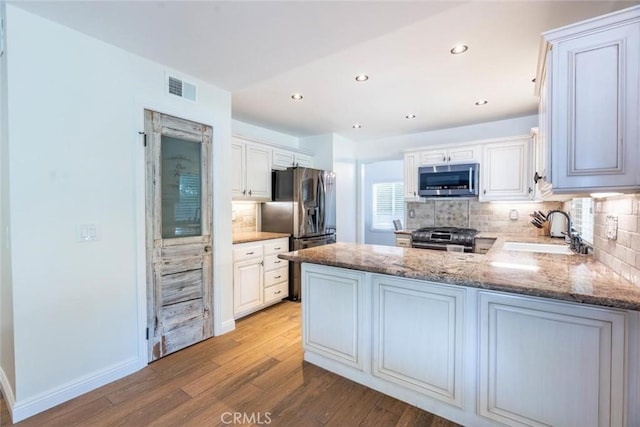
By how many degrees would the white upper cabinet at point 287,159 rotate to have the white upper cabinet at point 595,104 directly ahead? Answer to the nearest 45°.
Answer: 0° — it already faces it

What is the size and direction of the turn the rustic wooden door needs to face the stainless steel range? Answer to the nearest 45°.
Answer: approximately 45° to its left

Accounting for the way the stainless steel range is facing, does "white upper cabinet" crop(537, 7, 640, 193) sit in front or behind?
in front

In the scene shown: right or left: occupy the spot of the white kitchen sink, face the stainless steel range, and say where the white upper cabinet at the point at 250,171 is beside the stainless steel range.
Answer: left

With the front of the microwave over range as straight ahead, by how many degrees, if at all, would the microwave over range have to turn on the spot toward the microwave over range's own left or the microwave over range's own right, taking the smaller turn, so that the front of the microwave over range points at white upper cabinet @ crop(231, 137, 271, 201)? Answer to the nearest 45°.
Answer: approximately 45° to the microwave over range's own right

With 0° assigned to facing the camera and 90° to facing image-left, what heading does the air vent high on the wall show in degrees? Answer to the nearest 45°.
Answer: approximately 315°

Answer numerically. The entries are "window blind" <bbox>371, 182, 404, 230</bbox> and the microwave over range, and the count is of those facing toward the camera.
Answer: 2

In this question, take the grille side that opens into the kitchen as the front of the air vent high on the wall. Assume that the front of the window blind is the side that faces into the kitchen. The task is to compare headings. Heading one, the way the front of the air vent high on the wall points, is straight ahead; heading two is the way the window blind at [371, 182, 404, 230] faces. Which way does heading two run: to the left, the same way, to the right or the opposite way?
to the right

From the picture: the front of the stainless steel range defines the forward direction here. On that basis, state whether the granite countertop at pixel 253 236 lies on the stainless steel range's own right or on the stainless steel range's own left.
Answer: on the stainless steel range's own right
